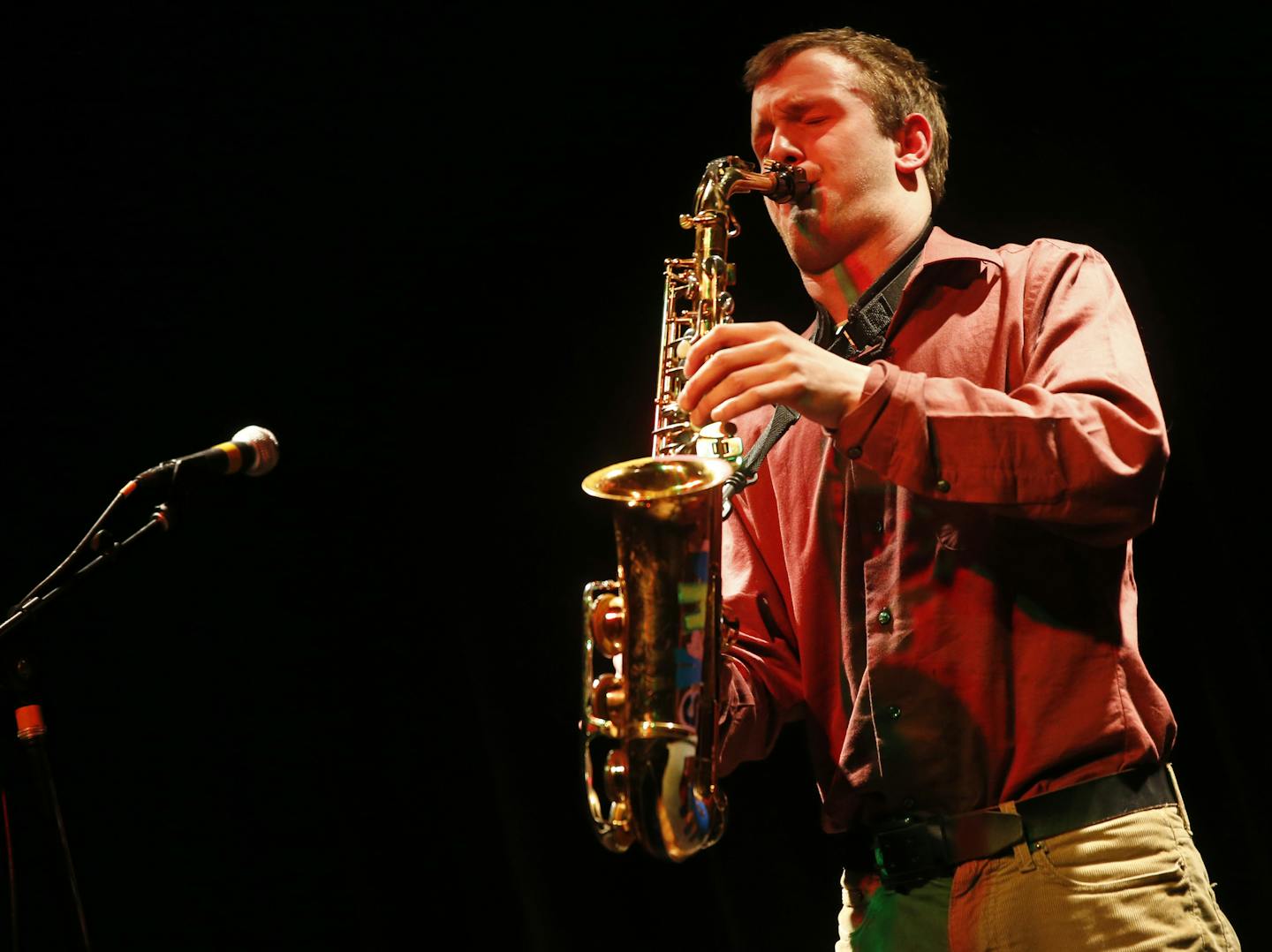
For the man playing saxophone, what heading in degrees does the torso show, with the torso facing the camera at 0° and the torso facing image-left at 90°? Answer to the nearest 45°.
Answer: approximately 45°

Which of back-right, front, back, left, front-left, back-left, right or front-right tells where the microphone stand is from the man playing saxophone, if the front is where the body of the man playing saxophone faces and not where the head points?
front-right

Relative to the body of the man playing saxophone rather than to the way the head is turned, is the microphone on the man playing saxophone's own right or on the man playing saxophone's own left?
on the man playing saxophone's own right
